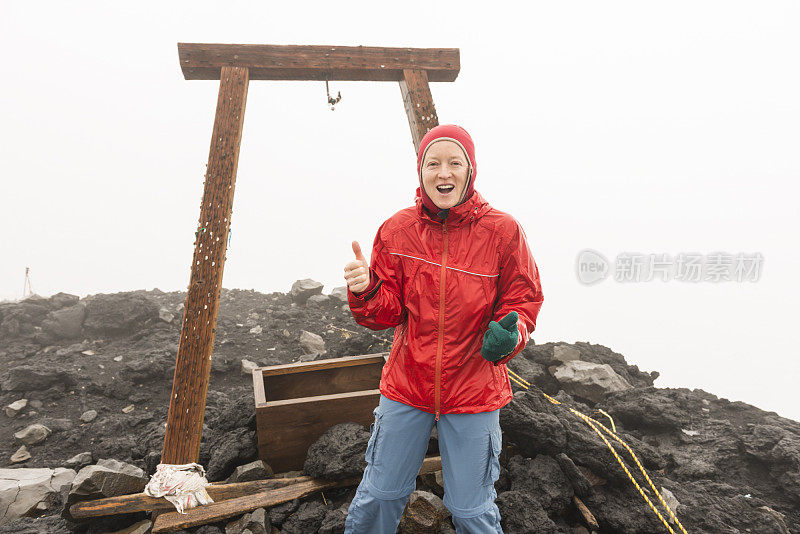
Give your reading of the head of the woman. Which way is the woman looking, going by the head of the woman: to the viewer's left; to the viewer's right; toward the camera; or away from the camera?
toward the camera

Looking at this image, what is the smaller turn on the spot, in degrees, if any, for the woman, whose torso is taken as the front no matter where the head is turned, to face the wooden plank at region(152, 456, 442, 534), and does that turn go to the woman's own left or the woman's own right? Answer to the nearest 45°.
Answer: approximately 90° to the woman's own right

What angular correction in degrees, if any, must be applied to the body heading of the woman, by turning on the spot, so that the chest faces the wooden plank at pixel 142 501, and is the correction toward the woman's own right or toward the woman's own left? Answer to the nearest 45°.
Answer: approximately 90° to the woman's own right

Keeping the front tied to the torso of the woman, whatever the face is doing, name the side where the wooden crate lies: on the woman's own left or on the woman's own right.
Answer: on the woman's own right

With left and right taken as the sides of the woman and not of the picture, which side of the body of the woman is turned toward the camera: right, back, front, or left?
front

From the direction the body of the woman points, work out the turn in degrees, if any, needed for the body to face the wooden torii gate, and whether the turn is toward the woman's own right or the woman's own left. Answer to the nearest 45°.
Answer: approximately 135° to the woman's own right
